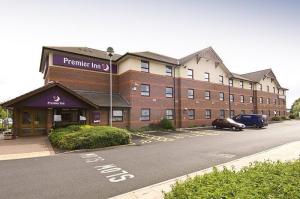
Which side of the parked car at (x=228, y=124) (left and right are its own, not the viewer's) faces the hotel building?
back

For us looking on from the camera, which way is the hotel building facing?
facing the viewer and to the right of the viewer

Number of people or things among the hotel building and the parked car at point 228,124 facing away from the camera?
0

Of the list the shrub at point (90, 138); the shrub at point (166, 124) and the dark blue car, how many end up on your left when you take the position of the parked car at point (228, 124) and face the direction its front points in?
1
